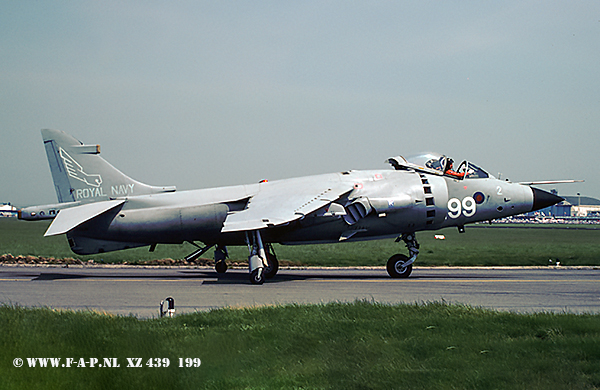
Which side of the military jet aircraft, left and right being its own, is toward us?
right

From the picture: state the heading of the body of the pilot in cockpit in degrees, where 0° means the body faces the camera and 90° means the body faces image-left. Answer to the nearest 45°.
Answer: approximately 270°
